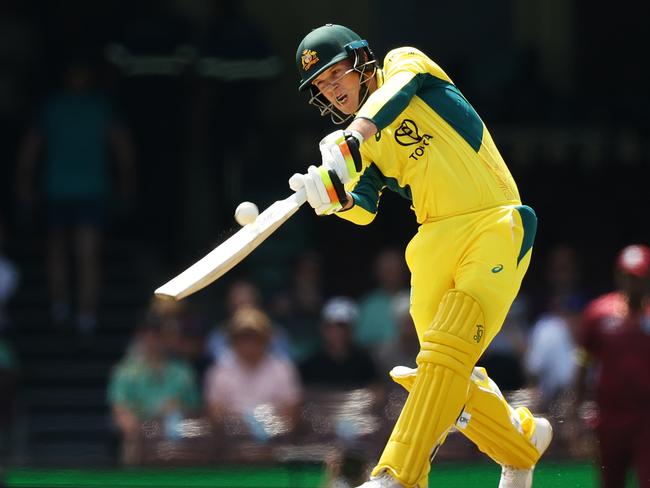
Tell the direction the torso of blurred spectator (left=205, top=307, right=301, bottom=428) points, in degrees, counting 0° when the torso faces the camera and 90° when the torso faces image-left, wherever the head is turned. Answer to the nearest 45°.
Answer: approximately 0°

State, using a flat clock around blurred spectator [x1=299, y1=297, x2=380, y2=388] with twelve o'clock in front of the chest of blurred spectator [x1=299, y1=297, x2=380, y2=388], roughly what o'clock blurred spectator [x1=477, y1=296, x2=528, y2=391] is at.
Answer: blurred spectator [x1=477, y1=296, x2=528, y2=391] is roughly at 9 o'clock from blurred spectator [x1=299, y1=297, x2=380, y2=388].

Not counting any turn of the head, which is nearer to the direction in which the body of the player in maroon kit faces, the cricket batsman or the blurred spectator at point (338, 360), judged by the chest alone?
the cricket batsman
